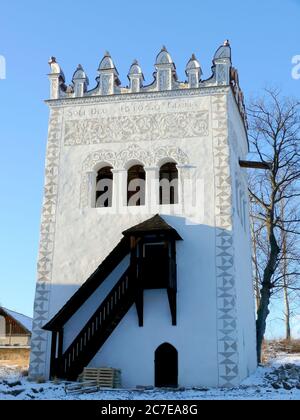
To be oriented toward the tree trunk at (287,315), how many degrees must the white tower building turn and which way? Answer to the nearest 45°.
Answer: approximately 135° to its left

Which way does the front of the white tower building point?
toward the camera
